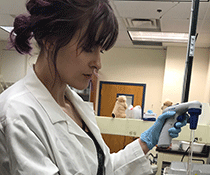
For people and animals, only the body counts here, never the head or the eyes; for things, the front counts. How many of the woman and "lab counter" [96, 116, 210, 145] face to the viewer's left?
0

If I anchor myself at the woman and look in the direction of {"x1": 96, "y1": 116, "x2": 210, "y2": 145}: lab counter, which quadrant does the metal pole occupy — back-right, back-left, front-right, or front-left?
front-right

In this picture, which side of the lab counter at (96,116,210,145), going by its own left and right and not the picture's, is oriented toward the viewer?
front

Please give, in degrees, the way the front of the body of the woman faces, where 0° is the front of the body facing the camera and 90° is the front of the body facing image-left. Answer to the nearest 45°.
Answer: approximately 315°

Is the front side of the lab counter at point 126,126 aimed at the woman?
yes
